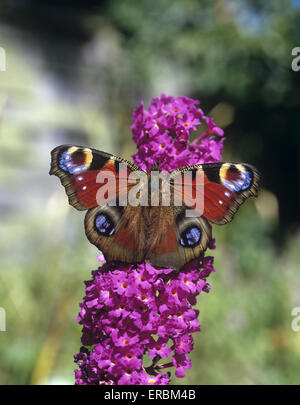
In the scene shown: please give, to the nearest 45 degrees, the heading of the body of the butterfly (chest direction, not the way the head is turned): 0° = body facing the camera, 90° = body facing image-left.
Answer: approximately 180°
